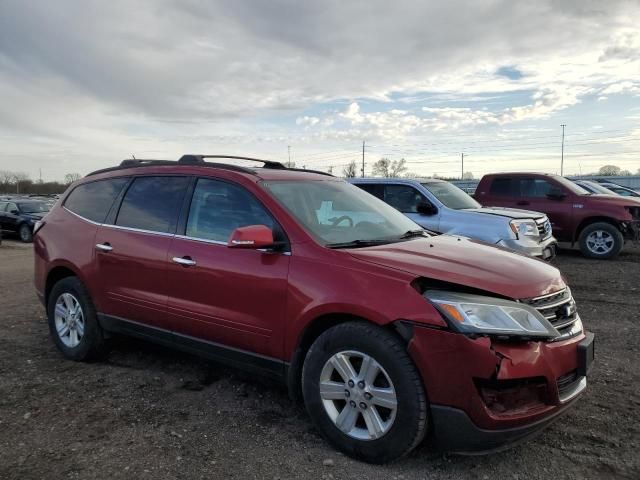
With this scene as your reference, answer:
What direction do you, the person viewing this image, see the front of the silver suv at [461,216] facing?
facing the viewer and to the right of the viewer

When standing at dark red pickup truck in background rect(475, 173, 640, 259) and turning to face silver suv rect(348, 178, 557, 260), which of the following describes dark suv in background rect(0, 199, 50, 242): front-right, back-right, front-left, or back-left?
front-right

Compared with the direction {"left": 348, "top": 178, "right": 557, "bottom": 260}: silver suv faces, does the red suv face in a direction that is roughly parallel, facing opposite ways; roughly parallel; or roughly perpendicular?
roughly parallel

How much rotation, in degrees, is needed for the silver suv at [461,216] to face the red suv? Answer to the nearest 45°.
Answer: approximately 45° to its right

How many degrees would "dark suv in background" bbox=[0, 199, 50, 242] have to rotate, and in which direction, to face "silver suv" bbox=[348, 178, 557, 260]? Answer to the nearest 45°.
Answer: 0° — it already faces it

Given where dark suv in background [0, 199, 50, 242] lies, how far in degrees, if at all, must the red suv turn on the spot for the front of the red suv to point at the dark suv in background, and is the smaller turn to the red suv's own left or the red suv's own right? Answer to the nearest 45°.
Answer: approximately 180°

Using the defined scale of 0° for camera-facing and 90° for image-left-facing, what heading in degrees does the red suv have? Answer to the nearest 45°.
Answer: approximately 315°

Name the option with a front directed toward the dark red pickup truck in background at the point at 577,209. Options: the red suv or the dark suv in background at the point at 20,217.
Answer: the dark suv in background at the point at 20,217

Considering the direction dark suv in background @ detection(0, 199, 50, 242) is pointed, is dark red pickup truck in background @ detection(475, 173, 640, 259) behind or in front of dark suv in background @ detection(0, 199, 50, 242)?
in front

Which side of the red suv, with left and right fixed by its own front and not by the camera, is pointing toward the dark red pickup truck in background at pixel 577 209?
left

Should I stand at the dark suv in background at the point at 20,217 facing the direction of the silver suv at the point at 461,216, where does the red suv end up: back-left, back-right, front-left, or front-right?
front-right

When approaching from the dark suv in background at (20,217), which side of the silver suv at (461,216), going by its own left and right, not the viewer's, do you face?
back

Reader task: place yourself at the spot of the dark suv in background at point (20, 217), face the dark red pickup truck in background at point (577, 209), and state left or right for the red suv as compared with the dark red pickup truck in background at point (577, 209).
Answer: right
